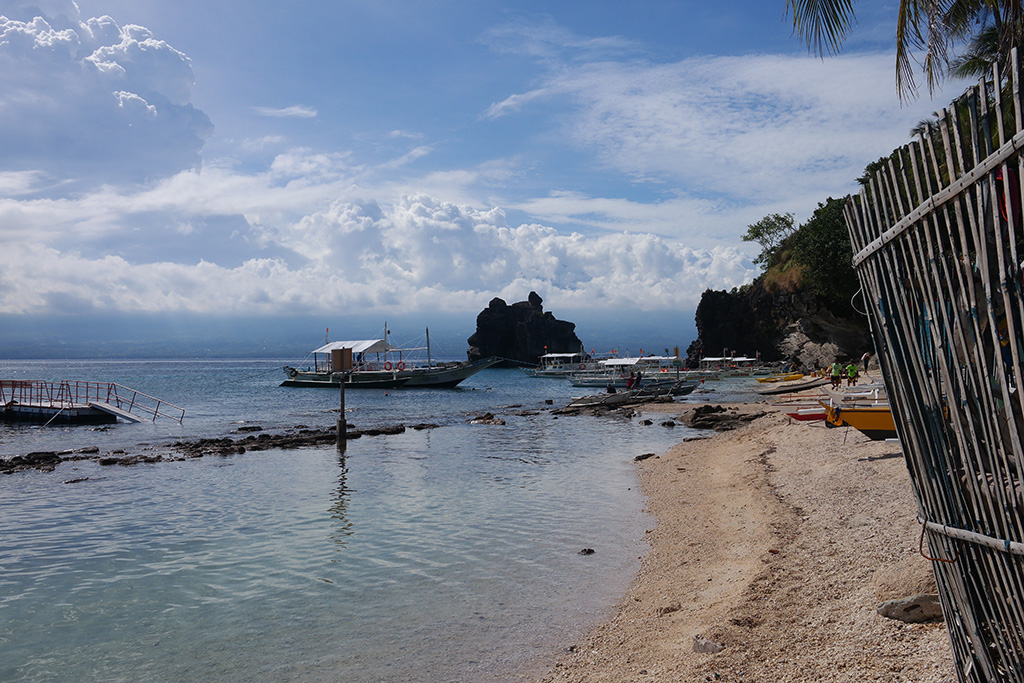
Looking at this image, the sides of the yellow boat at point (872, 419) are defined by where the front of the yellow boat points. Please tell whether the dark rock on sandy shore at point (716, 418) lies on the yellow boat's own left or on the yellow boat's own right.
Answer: on the yellow boat's own right

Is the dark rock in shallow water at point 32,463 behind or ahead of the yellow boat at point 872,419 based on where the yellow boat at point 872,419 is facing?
ahead

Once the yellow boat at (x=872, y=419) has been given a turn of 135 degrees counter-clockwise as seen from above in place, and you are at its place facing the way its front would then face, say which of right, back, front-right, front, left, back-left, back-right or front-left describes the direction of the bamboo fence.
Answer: front-right

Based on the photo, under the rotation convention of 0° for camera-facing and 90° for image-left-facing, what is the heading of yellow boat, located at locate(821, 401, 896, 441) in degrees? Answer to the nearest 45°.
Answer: approximately 90°
